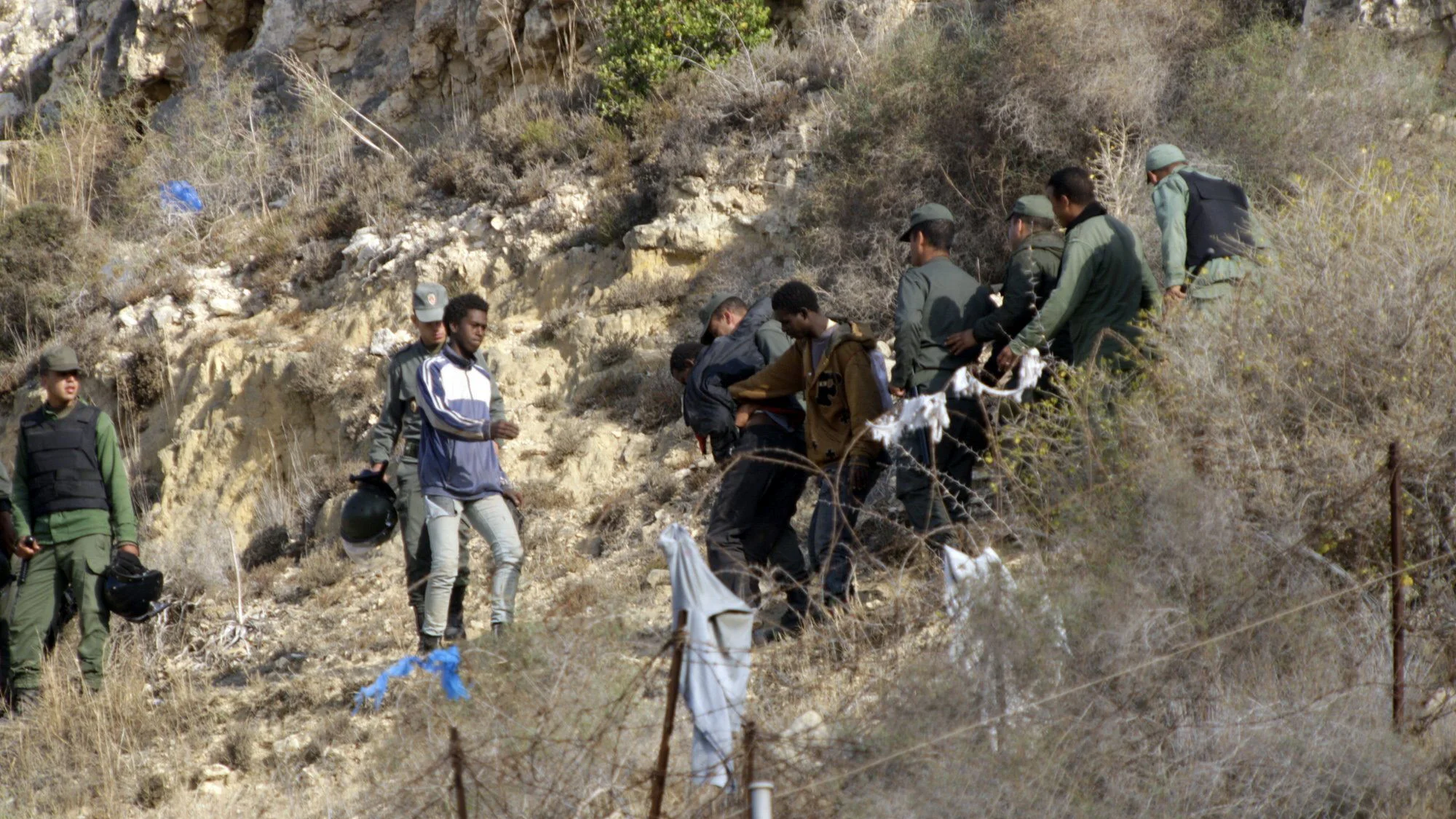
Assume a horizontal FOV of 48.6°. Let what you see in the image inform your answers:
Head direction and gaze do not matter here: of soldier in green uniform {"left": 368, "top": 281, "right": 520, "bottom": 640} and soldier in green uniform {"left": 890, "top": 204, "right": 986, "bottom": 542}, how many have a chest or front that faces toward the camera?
1

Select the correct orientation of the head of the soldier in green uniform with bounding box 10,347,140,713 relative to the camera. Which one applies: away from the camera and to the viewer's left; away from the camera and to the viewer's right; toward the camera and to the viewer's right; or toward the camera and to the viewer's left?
toward the camera and to the viewer's right

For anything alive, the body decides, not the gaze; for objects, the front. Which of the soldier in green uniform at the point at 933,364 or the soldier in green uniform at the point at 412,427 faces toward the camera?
the soldier in green uniform at the point at 412,427

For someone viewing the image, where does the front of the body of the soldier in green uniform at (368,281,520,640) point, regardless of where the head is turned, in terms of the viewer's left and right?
facing the viewer

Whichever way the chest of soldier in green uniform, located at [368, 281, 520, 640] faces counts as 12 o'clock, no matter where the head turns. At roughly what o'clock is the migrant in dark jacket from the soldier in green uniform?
The migrant in dark jacket is roughly at 10 o'clock from the soldier in green uniform.

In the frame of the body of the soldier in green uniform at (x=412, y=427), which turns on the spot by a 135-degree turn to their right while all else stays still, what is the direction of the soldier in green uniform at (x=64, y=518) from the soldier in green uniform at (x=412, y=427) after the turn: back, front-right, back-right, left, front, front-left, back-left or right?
front-left

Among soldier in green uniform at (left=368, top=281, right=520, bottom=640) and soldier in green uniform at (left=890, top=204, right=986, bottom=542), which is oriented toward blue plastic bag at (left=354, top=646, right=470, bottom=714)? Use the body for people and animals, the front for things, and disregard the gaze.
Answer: soldier in green uniform at (left=368, top=281, right=520, bottom=640)

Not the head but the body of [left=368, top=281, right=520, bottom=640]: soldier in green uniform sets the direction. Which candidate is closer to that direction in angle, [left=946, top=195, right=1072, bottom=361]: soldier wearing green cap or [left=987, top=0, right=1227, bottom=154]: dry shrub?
the soldier wearing green cap

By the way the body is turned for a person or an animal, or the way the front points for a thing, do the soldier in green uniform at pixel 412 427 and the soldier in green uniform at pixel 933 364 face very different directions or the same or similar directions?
very different directions

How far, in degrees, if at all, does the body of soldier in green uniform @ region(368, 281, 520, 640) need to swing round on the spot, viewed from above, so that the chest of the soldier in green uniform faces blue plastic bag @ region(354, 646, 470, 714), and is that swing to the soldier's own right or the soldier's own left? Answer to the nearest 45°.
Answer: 0° — they already face it

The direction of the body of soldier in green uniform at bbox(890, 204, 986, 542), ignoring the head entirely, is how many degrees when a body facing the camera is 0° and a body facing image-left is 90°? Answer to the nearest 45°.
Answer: approximately 135°
